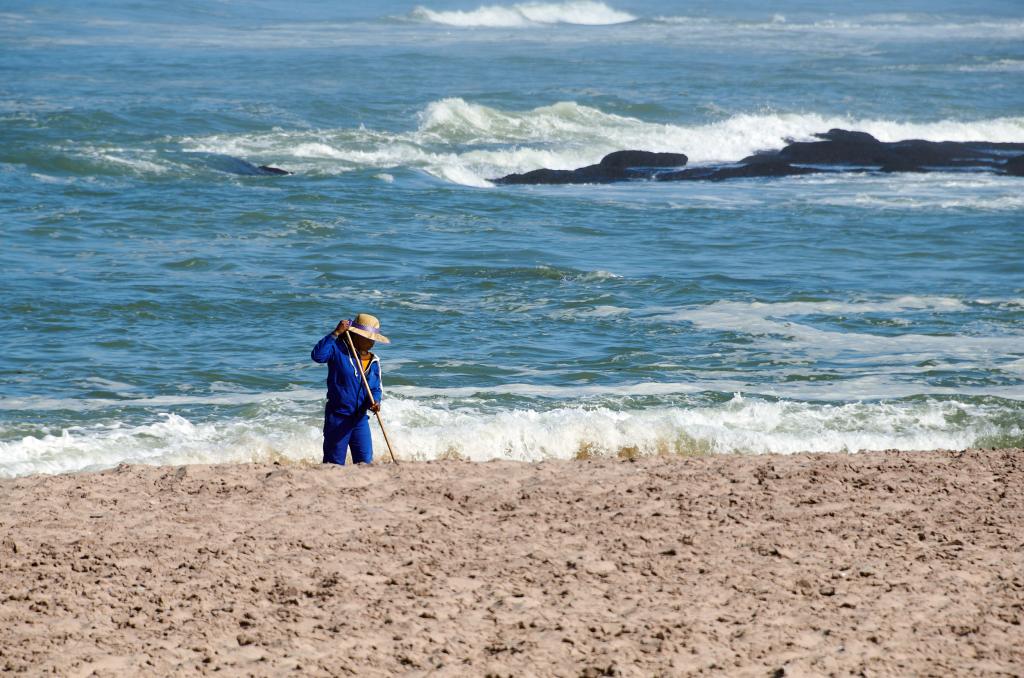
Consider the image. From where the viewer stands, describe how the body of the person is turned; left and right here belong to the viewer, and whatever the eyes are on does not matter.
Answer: facing the viewer and to the right of the viewer

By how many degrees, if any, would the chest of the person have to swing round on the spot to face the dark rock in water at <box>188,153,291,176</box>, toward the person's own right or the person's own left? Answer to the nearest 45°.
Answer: approximately 135° to the person's own left

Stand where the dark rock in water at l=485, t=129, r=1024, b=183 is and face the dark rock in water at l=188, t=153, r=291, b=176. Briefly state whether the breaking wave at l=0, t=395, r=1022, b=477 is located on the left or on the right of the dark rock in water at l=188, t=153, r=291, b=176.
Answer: left

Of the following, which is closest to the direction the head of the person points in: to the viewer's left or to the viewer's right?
to the viewer's right

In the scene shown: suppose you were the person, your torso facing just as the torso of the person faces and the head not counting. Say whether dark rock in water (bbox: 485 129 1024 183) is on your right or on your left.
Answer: on your left

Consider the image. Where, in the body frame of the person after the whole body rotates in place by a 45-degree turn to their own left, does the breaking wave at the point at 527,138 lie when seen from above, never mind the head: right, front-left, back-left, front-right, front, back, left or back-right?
left

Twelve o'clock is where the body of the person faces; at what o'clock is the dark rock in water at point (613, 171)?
The dark rock in water is roughly at 8 o'clock from the person.

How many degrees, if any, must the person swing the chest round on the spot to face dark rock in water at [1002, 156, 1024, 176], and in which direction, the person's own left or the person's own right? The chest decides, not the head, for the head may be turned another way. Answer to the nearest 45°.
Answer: approximately 90° to the person's own left

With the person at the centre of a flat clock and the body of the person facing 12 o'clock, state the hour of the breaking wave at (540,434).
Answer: The breaking wave is roughly at 9 o'clock from the person.

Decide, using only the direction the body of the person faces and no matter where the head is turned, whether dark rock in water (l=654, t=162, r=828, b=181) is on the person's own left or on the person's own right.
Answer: on the person's own left
